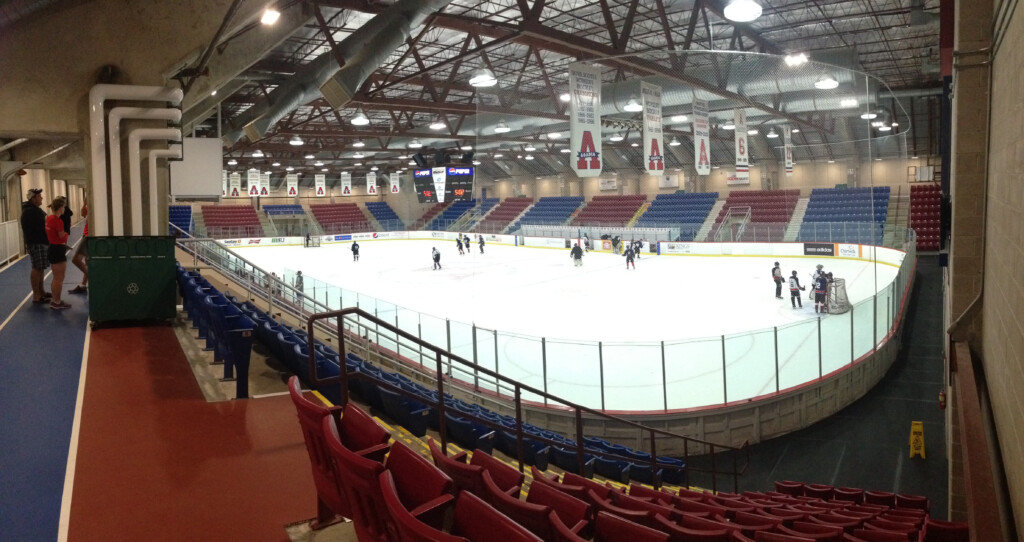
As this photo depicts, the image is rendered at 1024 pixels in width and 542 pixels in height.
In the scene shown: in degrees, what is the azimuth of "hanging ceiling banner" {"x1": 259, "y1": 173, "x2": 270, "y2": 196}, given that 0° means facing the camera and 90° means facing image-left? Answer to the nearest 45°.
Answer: approximately 0°

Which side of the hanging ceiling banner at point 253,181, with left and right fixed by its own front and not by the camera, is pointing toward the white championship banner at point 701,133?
front

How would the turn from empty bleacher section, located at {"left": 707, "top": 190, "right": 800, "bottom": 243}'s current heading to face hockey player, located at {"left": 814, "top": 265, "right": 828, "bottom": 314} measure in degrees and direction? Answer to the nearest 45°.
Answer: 0° — it already faces them

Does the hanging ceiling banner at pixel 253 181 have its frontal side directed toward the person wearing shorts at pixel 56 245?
yes

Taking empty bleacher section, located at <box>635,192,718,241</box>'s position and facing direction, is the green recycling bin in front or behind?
in front

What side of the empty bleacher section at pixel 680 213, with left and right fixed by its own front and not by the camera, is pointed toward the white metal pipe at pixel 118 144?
front

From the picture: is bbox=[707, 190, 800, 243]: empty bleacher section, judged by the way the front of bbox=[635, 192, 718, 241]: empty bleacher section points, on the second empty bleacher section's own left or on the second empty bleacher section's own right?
on the second empty bleacher section's own left

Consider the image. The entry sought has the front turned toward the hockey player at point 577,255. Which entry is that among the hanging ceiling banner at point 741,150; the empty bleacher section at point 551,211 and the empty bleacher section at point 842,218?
the empty bleacher section at point 551,211

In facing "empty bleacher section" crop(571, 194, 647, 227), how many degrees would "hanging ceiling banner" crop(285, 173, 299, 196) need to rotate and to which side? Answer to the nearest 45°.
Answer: approximately 45° to its left
